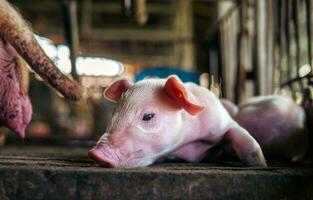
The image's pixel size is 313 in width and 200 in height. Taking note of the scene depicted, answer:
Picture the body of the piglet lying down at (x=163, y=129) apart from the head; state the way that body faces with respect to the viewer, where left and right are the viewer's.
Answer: facing the viewer and to the left of the viewer

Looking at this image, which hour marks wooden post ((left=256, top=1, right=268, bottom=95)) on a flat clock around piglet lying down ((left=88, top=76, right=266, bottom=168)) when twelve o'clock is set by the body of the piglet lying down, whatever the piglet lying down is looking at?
The wooden post is roughly at 5 o'clock from the piglet lying down.

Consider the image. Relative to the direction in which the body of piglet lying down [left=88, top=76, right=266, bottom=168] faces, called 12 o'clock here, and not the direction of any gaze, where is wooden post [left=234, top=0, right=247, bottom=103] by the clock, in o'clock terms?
The wooden post is roughly at 5 o'clock from the piglet lying down.

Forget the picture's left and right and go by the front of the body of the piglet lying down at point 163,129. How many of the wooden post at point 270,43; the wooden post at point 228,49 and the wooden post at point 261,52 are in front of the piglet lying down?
0

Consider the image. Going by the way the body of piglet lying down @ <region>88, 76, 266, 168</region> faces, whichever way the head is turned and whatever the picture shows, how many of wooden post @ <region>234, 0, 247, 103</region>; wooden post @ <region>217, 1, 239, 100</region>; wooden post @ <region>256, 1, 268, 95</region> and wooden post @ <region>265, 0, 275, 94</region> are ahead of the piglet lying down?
0

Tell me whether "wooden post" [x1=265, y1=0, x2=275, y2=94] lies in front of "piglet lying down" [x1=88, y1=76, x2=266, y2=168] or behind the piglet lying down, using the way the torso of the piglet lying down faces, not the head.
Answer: behind

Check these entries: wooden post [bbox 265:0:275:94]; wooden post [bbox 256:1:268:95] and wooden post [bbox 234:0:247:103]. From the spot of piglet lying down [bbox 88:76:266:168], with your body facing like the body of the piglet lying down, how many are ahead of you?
0

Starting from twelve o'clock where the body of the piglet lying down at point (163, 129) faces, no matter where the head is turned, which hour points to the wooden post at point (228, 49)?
The wooden post is roughly at 5 o'clock from the piglet lying down.
